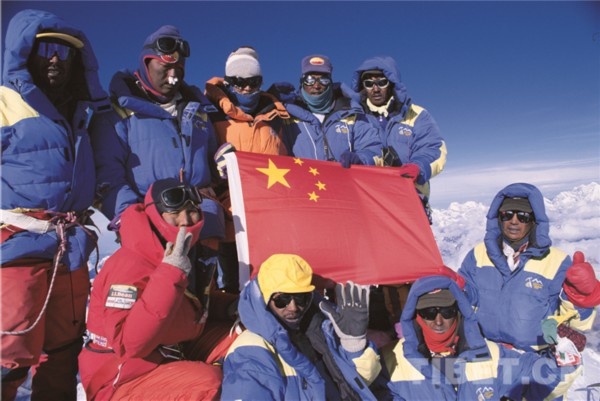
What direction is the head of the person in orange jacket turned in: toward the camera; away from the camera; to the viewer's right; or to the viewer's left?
toward the camera

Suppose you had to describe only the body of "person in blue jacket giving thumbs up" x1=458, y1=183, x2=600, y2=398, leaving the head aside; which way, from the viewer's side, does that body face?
toward the camera

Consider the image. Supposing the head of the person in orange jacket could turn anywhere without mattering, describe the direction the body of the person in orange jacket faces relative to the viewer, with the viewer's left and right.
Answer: facing the viewer

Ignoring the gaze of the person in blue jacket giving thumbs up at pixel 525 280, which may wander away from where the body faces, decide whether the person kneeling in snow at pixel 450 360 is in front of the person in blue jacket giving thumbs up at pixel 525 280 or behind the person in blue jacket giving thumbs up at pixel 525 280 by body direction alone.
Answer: in front

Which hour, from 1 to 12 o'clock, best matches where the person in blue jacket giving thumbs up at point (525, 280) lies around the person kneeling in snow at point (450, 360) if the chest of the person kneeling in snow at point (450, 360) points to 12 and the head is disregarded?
the person in blue jacket giving thumbs up at point (525, 280) is roughly at 7 o'clock from the person kneeling in snow at point (450, 360).

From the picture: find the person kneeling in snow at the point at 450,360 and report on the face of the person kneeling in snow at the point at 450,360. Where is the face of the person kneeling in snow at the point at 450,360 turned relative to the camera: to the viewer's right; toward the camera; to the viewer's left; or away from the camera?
toward the camera

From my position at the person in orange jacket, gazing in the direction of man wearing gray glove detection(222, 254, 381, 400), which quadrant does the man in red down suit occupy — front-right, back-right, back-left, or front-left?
front-right

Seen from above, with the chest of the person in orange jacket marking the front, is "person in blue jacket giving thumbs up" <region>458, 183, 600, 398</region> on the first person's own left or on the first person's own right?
on the first person's own left

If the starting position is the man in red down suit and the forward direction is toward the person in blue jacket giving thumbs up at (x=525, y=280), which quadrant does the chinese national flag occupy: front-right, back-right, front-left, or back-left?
front-left

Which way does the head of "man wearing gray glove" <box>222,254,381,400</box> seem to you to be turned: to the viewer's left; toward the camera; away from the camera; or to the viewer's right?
toward the camera

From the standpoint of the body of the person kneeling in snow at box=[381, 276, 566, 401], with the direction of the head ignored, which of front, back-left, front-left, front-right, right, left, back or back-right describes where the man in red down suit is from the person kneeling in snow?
front-right

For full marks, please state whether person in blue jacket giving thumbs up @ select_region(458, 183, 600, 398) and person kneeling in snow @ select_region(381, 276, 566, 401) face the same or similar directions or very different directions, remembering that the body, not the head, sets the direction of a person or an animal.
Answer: same or similar directions

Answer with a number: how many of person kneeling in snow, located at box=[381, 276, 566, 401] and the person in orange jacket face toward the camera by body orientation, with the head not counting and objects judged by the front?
2

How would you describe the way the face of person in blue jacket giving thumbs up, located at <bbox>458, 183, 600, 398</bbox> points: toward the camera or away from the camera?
toward the camera
